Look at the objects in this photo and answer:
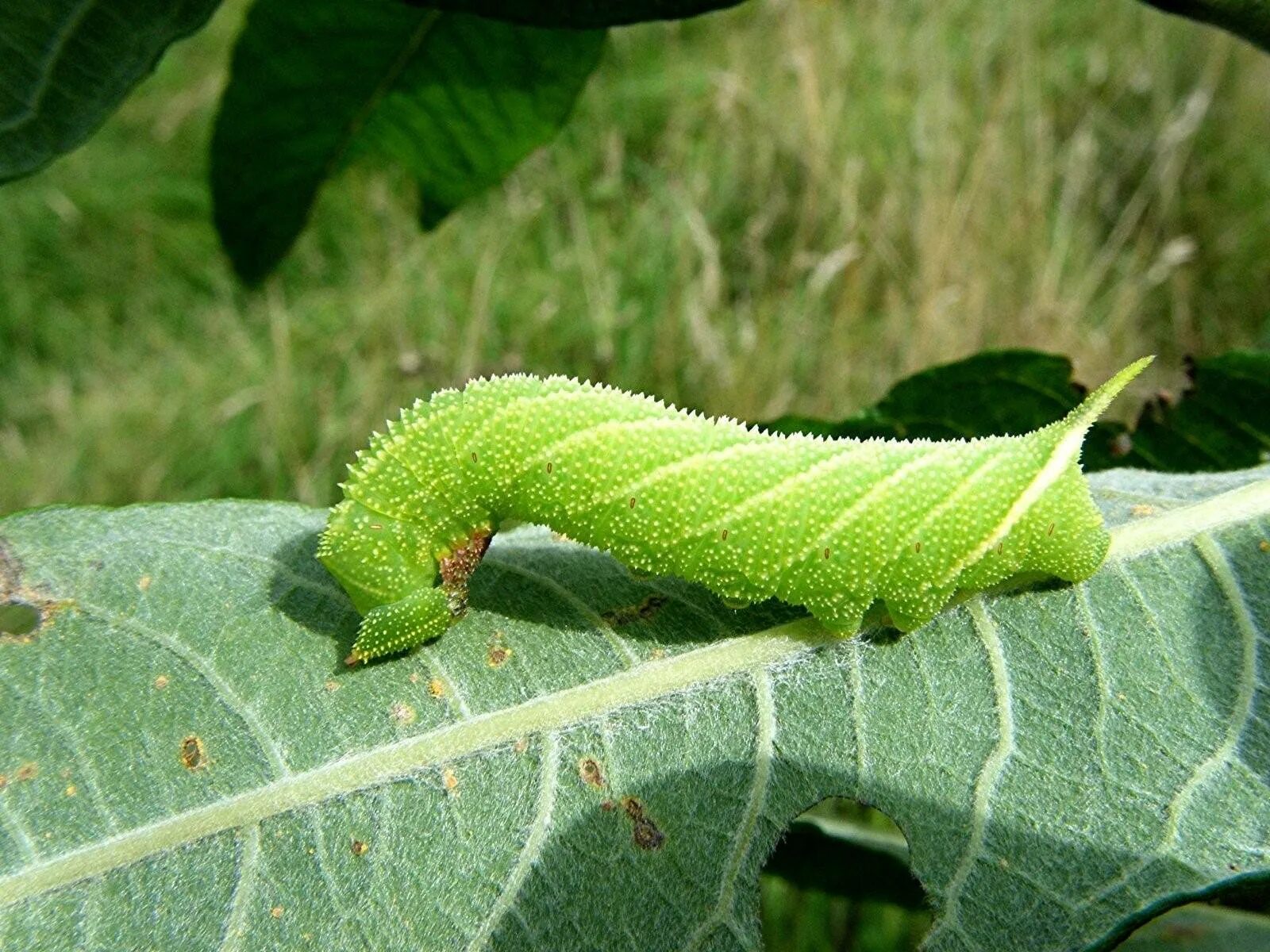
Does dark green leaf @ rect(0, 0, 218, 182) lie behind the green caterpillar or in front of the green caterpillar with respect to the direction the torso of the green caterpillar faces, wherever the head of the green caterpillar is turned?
in front

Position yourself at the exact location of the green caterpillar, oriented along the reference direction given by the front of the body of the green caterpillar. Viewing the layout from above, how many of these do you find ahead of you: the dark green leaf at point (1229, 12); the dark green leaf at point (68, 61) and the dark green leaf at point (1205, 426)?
1

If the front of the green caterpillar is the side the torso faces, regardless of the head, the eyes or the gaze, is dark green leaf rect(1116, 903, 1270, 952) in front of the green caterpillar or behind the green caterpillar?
behind

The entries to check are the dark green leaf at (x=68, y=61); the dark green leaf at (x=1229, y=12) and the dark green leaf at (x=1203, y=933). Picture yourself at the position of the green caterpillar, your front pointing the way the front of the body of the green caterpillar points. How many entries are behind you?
2

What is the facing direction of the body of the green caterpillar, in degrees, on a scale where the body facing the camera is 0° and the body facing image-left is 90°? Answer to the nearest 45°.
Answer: approximately 90°

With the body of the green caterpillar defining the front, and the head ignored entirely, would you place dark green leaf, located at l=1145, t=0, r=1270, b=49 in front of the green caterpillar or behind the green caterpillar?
behind
